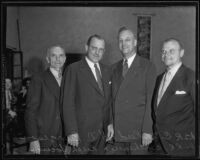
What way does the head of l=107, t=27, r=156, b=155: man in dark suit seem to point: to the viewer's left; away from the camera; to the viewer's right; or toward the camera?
toward the camera

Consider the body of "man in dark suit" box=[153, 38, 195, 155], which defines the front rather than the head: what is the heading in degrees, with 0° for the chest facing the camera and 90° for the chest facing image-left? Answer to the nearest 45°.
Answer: approximately 45°

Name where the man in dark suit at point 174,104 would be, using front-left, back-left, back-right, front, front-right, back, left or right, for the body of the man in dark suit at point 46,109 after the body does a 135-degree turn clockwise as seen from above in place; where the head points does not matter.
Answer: back

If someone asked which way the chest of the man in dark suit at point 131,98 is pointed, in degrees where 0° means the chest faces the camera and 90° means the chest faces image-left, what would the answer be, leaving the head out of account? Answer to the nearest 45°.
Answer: approximately 45°

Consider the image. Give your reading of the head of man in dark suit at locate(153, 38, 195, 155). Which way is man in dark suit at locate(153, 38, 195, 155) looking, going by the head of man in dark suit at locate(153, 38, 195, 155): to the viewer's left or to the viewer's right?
to the viewer's left

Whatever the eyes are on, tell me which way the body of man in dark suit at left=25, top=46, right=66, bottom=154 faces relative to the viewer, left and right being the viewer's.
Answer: facing the viewer and to the right of the viewer

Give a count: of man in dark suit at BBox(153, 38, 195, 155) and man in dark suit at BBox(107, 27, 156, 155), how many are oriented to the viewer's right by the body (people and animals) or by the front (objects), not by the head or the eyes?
0
